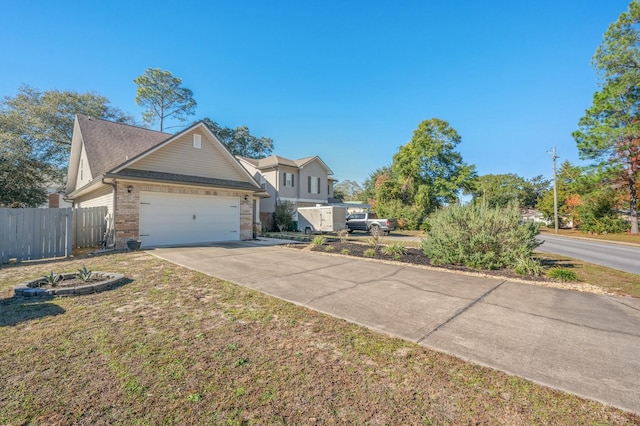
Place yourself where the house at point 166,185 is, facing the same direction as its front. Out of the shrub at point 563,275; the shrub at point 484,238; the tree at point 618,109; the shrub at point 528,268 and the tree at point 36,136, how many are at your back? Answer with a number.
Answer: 1

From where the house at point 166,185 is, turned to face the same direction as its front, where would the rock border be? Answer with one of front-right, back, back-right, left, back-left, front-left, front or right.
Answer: front-right

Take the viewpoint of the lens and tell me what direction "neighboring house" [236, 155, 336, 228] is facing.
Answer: facing the viewer and to the right of the viewer

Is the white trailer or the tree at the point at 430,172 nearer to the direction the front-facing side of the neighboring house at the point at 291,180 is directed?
the white trailer

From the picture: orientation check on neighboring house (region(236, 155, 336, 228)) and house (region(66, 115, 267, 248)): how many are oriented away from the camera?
0

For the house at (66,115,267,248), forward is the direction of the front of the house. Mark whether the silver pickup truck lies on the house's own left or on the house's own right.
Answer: on the house's own left

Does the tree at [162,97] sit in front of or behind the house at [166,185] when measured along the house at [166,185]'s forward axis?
behind

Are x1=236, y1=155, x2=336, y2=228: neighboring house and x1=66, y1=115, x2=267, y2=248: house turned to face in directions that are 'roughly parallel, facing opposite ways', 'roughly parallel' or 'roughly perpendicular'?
roughly parallel

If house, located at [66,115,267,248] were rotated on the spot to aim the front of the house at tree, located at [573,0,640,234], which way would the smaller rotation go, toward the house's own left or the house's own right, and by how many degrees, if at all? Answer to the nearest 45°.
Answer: approximately 45° to the house's own left

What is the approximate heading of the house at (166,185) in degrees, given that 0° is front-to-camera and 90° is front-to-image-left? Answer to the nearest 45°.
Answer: approximately 315°

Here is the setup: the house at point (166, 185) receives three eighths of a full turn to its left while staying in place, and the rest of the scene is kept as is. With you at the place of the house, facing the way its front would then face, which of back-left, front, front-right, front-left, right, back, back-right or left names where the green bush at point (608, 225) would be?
right

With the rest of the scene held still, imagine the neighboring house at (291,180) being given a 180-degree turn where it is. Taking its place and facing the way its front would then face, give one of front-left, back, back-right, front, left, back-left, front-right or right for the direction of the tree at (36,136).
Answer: front-left

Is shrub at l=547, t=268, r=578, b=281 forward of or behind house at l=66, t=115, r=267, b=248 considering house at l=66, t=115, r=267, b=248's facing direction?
forward

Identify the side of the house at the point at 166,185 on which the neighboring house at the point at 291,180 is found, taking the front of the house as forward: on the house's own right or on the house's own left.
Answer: on the house's own left
